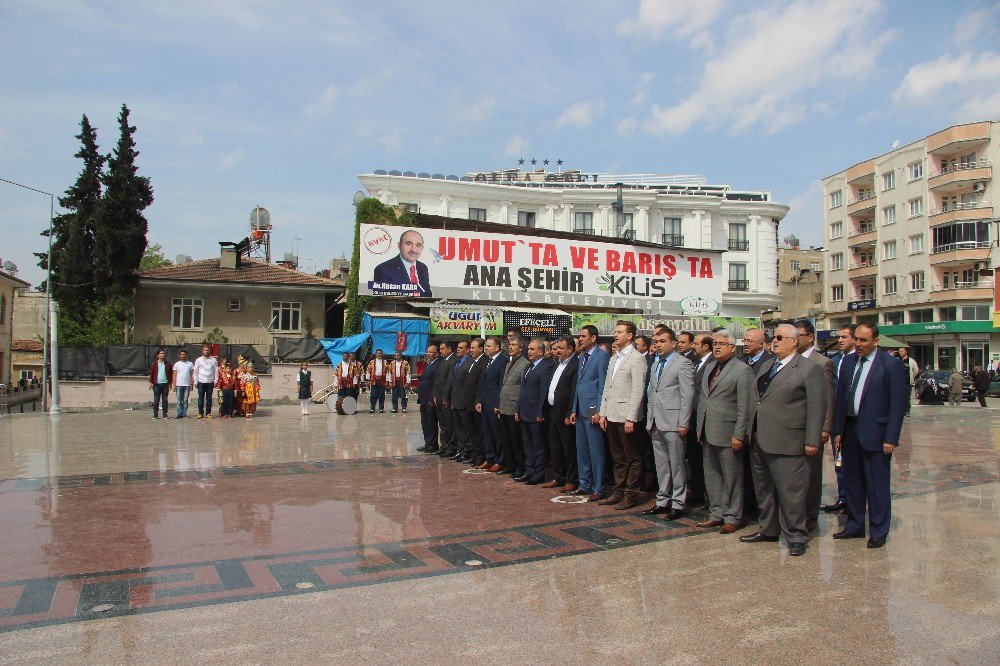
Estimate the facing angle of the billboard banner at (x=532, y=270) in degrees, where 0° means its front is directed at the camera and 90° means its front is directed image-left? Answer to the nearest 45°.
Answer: approximately 0°

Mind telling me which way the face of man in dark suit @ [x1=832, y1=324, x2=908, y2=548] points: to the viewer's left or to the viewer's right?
to the viewer's left

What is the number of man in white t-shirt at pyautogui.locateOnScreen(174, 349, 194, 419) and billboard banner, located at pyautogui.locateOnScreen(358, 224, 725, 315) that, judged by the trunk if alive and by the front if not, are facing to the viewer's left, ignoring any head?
0

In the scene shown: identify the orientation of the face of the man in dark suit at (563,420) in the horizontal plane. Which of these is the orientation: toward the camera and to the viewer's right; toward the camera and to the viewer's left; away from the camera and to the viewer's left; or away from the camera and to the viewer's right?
toward the camera and to the viewer's left

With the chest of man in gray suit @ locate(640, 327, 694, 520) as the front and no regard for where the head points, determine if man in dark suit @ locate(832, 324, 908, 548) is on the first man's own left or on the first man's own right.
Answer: on the first man's own left

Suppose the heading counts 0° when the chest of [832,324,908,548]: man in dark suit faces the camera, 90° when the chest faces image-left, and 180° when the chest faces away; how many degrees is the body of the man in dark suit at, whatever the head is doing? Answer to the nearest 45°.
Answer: approximately 45°

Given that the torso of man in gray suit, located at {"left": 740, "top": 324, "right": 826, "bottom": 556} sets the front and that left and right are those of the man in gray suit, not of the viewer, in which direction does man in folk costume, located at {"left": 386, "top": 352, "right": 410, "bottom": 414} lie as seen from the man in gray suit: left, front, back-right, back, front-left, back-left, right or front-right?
right

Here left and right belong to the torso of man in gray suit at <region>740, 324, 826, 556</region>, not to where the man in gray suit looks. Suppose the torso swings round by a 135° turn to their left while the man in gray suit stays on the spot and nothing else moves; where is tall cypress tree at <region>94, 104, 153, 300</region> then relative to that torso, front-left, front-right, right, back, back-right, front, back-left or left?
back-left

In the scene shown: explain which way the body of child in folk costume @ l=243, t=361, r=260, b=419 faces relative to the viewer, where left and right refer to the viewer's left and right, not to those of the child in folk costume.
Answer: facing the viewer

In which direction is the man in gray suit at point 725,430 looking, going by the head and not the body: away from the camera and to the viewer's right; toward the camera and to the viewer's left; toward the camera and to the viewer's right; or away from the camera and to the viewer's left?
toward the camera and to the viewer's left

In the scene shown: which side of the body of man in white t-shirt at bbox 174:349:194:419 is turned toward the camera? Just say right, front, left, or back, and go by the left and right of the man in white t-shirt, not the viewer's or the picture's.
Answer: front

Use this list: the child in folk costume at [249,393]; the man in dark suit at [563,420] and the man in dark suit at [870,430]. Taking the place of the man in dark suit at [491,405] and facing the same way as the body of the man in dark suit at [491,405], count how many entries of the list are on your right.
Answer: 1
